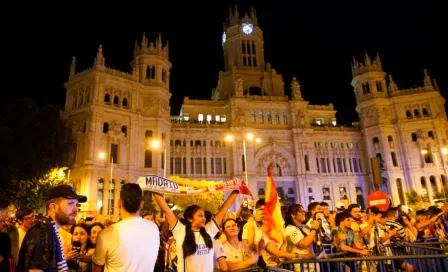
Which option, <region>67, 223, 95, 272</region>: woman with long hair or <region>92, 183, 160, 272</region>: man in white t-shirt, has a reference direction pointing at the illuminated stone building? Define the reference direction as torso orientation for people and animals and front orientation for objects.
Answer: the man in white t-shirt

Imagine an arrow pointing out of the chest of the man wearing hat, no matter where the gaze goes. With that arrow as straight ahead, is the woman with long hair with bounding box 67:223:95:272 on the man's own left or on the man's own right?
on the man's own left

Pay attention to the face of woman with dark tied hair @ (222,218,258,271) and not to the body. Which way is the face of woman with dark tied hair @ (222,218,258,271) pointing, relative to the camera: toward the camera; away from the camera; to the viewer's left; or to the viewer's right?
toward the camera

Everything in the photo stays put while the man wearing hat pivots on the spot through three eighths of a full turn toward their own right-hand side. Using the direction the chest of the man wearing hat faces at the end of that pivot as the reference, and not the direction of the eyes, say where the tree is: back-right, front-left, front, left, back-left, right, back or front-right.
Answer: back-right

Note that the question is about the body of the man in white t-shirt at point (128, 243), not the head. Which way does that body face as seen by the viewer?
away from the camera

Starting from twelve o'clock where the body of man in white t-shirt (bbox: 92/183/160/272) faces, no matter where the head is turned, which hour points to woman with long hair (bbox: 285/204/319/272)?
The woman with long hair is roughly at 2 o'clock from the man in white t-shirt.

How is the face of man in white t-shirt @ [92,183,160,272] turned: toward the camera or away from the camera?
away from the camera

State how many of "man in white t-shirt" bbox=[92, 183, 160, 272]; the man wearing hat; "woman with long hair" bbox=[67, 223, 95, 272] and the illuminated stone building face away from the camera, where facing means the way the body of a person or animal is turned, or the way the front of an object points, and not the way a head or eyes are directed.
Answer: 1

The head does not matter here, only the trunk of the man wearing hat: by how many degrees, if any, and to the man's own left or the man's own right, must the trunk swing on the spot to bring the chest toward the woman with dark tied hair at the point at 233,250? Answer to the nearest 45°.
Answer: approximately 45° to the man's own left

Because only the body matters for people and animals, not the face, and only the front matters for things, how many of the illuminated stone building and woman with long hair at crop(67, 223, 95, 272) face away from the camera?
0

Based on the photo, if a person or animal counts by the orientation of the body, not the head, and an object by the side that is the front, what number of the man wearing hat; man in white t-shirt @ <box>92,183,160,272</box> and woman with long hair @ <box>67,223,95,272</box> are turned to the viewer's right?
1

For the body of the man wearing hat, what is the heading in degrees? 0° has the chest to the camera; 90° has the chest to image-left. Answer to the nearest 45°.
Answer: approximately 270°

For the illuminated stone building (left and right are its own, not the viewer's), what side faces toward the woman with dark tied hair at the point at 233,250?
front

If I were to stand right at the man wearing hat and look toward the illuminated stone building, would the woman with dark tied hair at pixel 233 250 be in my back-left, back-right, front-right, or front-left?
front-right

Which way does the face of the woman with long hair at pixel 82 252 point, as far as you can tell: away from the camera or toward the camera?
toward the camera

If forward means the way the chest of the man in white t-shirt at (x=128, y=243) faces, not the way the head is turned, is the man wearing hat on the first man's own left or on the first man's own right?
on the first man's own left

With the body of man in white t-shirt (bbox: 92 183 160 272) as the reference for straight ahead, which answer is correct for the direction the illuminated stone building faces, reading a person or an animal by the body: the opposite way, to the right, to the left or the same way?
the opposite way
